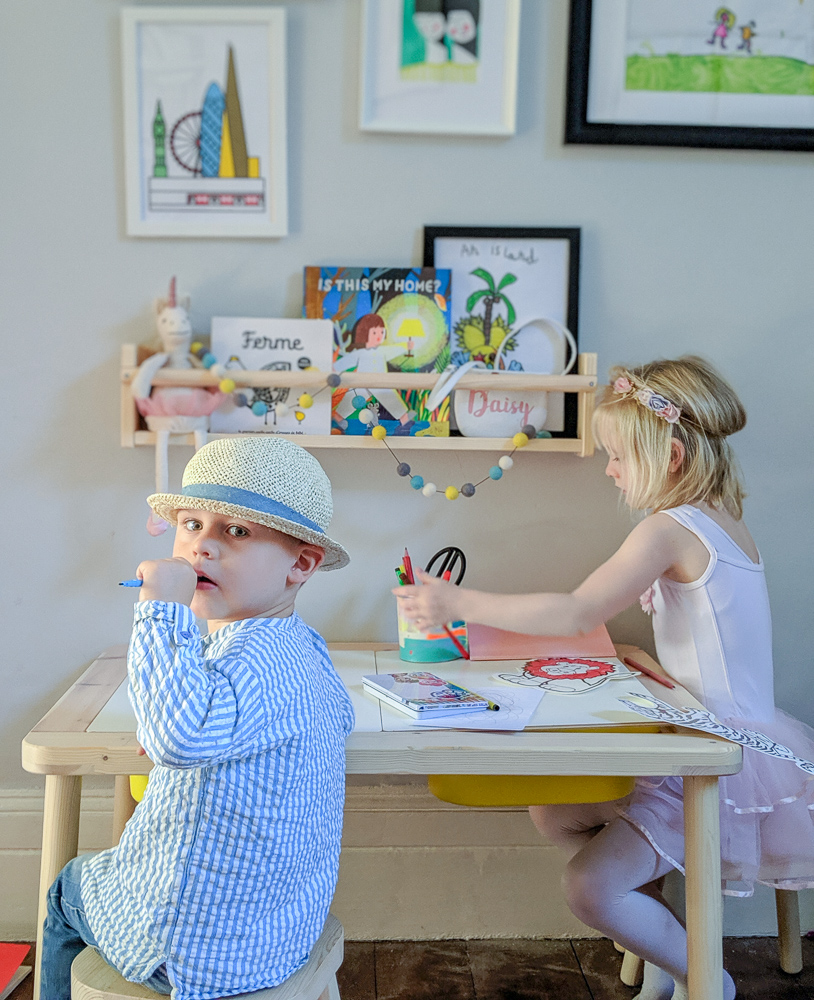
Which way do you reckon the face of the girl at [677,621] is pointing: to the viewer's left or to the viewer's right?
to the viewer's left

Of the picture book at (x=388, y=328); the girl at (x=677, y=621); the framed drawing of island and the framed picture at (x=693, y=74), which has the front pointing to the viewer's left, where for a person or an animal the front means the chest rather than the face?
the girl

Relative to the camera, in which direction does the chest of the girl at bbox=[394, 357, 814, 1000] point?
to the viewer's left

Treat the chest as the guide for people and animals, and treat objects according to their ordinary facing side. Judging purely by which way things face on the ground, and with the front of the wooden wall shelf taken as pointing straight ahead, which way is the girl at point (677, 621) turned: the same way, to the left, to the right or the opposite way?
to the right

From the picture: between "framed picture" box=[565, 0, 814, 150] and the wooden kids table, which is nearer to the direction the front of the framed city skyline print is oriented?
the wooden kids table

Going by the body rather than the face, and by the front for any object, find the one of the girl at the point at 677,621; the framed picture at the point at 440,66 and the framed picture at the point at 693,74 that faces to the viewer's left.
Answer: the girl

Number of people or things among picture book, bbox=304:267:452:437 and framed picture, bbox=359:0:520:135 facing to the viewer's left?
0

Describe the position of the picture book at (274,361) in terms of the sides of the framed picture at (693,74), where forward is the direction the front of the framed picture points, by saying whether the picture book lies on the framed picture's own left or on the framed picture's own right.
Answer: on the framed picture's own right
